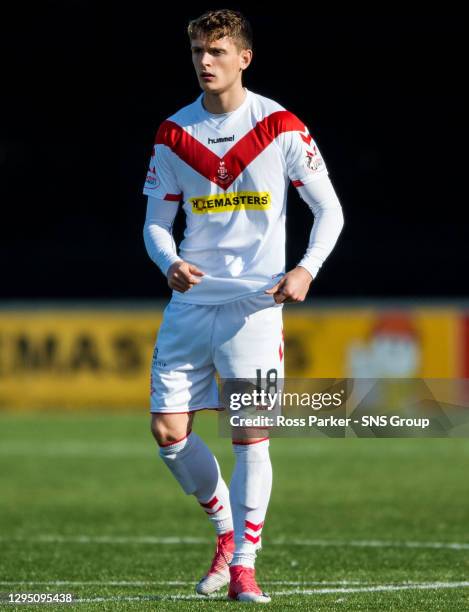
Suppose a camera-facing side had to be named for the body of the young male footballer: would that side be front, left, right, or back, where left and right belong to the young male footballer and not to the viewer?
front

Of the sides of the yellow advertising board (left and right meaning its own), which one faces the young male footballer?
front

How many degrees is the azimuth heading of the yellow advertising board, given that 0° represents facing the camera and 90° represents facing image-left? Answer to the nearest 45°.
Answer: approximately 0°

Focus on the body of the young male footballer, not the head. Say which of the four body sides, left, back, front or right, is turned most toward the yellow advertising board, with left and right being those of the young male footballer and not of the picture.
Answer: back

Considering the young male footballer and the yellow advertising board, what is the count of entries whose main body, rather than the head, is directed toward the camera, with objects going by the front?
2
